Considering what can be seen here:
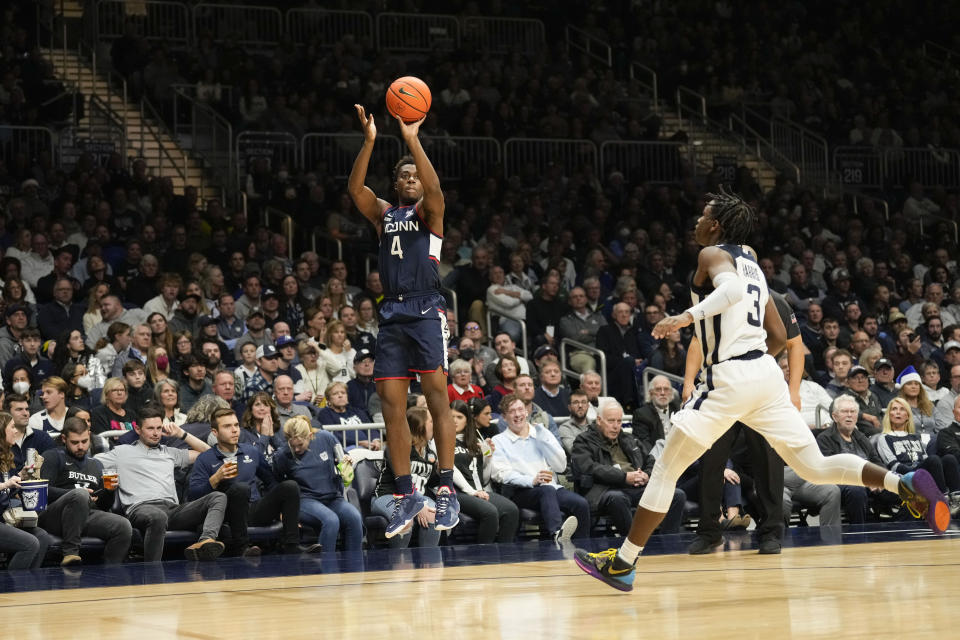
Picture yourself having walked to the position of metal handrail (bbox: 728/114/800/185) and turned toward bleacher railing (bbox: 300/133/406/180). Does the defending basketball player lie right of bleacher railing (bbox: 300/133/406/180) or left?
left

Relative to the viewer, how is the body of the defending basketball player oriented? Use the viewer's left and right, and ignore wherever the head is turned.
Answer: facing away from the viewer and to the left of the viewer

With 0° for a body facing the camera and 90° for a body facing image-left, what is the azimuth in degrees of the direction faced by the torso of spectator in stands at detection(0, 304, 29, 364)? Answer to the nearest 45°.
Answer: approximately 315°

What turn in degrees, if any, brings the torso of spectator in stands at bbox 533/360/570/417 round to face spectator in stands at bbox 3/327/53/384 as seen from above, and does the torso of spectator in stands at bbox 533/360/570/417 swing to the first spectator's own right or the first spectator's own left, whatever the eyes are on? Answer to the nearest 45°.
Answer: approximately 90° to the first spectator's own right

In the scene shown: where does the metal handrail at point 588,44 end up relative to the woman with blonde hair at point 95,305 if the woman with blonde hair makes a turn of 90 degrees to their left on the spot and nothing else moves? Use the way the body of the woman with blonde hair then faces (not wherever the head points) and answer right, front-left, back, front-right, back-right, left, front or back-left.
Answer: front

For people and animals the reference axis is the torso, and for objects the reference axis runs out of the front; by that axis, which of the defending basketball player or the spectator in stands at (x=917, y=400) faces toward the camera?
the spectator in stands

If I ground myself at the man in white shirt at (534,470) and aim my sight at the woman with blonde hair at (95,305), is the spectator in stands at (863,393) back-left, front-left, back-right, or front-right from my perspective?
back-right

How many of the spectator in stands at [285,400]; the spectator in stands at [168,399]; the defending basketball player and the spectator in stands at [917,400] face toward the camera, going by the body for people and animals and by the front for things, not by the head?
3

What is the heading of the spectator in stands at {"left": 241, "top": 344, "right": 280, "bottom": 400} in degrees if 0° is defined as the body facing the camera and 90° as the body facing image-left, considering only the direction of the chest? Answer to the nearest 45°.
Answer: approximately 315°

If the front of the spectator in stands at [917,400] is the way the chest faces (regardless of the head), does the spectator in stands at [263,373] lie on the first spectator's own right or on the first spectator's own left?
on the first spectator's own right

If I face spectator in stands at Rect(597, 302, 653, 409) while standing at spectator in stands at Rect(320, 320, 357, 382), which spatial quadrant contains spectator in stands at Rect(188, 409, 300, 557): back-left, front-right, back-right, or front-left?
back-right

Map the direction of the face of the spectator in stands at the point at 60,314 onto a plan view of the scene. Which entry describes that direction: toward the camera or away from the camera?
toward the camera

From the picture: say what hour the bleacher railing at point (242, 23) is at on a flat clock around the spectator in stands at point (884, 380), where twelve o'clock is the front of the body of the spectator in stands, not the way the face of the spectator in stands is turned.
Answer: The bleacher railing is roughly at 4 o'clock from the spectator in stands.

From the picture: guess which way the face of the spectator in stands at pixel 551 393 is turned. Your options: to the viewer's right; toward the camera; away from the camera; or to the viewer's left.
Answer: toward the camera

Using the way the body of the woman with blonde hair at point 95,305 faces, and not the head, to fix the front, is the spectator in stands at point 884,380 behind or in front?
in front

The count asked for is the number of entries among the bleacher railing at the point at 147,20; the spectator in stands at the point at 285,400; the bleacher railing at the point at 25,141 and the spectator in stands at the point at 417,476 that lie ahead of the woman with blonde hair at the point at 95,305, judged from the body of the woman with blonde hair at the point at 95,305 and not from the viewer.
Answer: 2

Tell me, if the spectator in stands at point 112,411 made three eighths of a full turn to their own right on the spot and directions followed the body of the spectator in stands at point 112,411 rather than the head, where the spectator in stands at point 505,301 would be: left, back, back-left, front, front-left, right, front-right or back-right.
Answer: back-right

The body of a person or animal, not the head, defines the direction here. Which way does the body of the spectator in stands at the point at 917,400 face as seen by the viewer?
toward the camera
